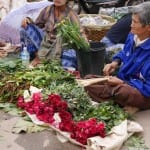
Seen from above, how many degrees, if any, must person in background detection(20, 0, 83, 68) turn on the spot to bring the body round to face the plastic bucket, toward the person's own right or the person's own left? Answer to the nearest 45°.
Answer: approximately 45° to the person's own left

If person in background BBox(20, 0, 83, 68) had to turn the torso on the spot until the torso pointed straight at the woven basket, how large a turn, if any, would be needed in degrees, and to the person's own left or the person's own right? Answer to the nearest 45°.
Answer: approximately 135° to the person's own left

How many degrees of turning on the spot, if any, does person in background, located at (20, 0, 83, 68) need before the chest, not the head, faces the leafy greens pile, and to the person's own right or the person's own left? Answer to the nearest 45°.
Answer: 0° — they already face it

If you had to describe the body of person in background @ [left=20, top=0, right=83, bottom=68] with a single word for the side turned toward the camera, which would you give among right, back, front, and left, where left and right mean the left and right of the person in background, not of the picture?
front

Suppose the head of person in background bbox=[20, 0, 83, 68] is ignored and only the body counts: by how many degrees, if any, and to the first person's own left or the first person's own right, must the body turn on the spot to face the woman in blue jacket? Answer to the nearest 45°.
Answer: approximately 45° to the first person's own left

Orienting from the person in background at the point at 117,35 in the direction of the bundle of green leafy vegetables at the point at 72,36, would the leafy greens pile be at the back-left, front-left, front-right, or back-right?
front-left

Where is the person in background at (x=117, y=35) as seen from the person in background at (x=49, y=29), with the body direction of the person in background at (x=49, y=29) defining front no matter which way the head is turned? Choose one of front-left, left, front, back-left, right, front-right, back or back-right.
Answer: left

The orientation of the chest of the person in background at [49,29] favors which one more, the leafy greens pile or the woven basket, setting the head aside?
the leafy greens pile

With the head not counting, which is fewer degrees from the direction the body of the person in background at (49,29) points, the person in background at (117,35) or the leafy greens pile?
the leafy greens pile

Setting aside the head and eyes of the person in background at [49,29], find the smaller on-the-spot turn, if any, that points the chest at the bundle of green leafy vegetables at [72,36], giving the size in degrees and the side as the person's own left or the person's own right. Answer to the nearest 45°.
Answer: approximately 45° to the person's own left

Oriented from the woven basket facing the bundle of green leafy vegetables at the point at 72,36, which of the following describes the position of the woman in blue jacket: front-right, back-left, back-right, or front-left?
front-left
